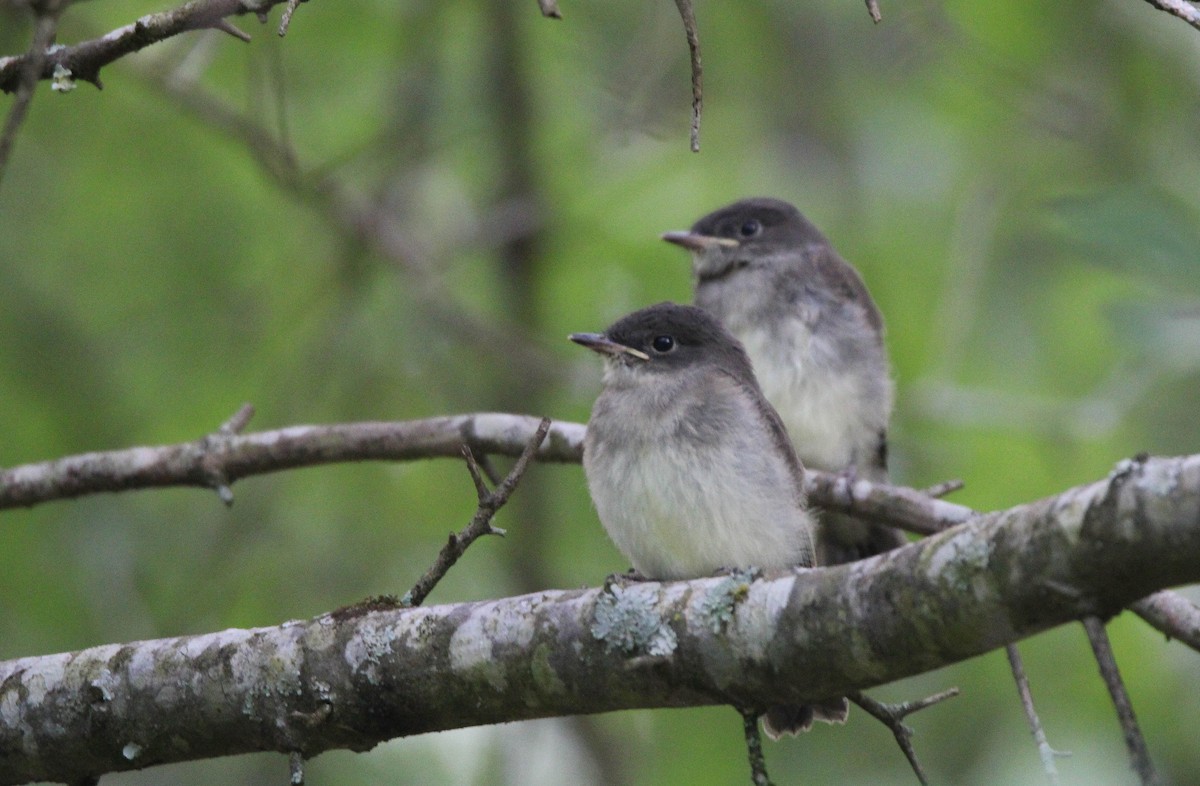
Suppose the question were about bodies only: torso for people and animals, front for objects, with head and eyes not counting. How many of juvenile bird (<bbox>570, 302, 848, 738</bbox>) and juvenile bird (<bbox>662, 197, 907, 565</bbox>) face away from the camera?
0

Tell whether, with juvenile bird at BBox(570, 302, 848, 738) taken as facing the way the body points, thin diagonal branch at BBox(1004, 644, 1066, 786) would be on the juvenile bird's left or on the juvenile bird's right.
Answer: on the juvenile bird's left

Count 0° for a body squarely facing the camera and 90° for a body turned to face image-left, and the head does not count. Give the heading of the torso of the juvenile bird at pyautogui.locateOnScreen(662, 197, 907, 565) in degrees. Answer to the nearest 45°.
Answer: approximately 45°

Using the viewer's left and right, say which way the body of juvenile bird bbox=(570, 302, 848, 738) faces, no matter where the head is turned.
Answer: facing the viewer and to the left of the viewer

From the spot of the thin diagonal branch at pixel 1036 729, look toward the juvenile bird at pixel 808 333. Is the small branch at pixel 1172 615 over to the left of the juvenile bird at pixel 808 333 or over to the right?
right

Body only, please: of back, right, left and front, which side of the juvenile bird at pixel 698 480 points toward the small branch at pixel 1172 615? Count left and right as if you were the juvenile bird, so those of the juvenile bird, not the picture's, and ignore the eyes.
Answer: left

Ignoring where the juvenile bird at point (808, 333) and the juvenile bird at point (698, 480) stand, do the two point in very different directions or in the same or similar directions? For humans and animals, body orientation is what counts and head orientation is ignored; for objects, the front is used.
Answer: same or similar directions
